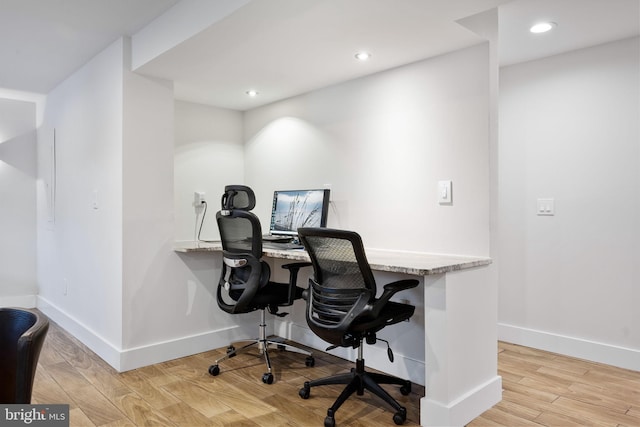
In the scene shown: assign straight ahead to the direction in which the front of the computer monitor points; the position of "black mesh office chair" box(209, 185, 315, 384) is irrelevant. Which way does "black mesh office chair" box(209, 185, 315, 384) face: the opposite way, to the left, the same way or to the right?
the opposite way

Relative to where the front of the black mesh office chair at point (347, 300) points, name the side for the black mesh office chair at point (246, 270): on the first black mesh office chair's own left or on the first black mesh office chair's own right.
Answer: on the first black mesh office chair's own left

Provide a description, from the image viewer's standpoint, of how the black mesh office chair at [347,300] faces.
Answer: facing away from the viewer and to the right of the viewer

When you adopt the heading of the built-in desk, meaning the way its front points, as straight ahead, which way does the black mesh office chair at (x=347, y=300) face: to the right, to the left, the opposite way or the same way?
the opposite way

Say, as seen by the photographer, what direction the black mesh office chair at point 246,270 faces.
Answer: facing away from the viewer and to the right of the viewer

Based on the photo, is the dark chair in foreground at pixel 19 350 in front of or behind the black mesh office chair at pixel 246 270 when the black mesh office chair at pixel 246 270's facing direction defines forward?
behind

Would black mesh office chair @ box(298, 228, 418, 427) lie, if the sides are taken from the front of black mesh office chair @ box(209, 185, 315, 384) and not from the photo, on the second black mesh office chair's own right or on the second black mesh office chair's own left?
on the second black mesh office chair's own right

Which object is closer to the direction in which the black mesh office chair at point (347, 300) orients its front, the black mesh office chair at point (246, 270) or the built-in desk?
the built-in desk

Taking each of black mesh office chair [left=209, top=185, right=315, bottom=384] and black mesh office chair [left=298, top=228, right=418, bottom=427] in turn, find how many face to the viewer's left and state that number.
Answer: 0

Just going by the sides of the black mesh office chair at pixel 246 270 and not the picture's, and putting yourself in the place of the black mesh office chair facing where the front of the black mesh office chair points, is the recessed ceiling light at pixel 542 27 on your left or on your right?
on your right
